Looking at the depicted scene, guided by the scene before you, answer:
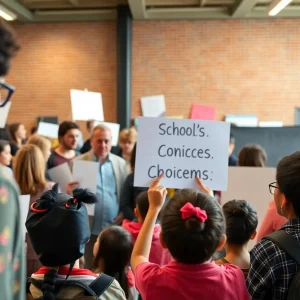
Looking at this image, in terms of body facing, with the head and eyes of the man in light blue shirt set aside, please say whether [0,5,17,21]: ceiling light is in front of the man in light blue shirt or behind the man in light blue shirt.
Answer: behind

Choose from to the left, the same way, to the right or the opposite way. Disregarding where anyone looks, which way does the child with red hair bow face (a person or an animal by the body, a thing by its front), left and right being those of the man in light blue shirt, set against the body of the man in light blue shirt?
the opposite way

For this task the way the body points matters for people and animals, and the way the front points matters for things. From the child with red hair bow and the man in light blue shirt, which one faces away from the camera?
the child with red hair bow

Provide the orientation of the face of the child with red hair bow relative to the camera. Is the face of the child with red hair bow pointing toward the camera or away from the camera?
away from the camera

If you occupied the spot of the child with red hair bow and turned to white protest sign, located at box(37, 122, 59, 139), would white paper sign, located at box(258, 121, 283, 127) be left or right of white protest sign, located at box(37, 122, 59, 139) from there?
right

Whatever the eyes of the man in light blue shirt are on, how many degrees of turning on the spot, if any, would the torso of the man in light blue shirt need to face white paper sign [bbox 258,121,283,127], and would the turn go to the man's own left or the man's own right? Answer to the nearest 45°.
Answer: approximately 135° to the man's own left

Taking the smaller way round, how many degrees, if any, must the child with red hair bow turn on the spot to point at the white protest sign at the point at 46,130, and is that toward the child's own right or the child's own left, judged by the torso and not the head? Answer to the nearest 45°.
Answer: approximately 45° to the child's own left

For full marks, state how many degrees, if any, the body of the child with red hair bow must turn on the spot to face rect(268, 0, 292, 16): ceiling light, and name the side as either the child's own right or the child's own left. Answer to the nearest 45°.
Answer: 0° — they already face it

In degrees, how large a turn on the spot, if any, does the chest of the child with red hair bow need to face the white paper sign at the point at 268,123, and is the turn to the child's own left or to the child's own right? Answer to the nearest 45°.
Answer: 0° — they already face it

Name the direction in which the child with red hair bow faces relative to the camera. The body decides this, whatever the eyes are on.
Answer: away from the camera

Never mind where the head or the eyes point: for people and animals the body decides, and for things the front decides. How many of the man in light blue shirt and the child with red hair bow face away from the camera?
1
